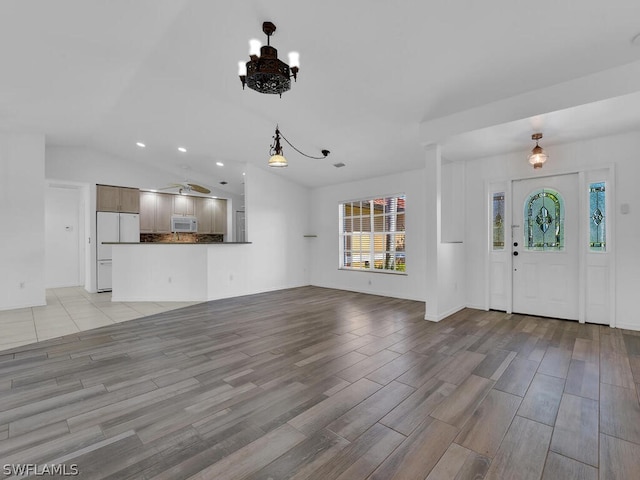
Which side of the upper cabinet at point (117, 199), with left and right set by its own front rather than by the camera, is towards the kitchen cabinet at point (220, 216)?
left

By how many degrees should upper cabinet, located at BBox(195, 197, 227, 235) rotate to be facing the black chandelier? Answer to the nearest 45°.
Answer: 0° — it already faces it

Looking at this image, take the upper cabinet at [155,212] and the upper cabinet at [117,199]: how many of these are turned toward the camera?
2

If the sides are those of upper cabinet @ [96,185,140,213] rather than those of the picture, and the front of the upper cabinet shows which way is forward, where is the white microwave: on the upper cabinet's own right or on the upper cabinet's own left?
on the upper cabinet's own left

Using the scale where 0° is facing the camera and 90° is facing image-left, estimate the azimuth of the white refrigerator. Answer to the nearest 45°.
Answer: approximately 0°

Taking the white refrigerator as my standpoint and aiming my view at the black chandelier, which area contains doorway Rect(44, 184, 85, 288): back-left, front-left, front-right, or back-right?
back-right

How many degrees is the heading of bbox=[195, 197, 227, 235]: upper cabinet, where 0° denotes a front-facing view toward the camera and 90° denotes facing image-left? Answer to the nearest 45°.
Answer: approximately 0°

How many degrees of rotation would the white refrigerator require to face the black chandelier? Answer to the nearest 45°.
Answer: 0° — it already faces it

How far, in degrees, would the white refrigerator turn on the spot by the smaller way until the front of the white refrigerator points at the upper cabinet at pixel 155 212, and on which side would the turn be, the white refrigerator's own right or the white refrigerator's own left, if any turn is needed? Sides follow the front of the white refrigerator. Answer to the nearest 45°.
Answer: approximately 90° to the white refrigerator's own left

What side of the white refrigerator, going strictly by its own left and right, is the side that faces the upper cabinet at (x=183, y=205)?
left
